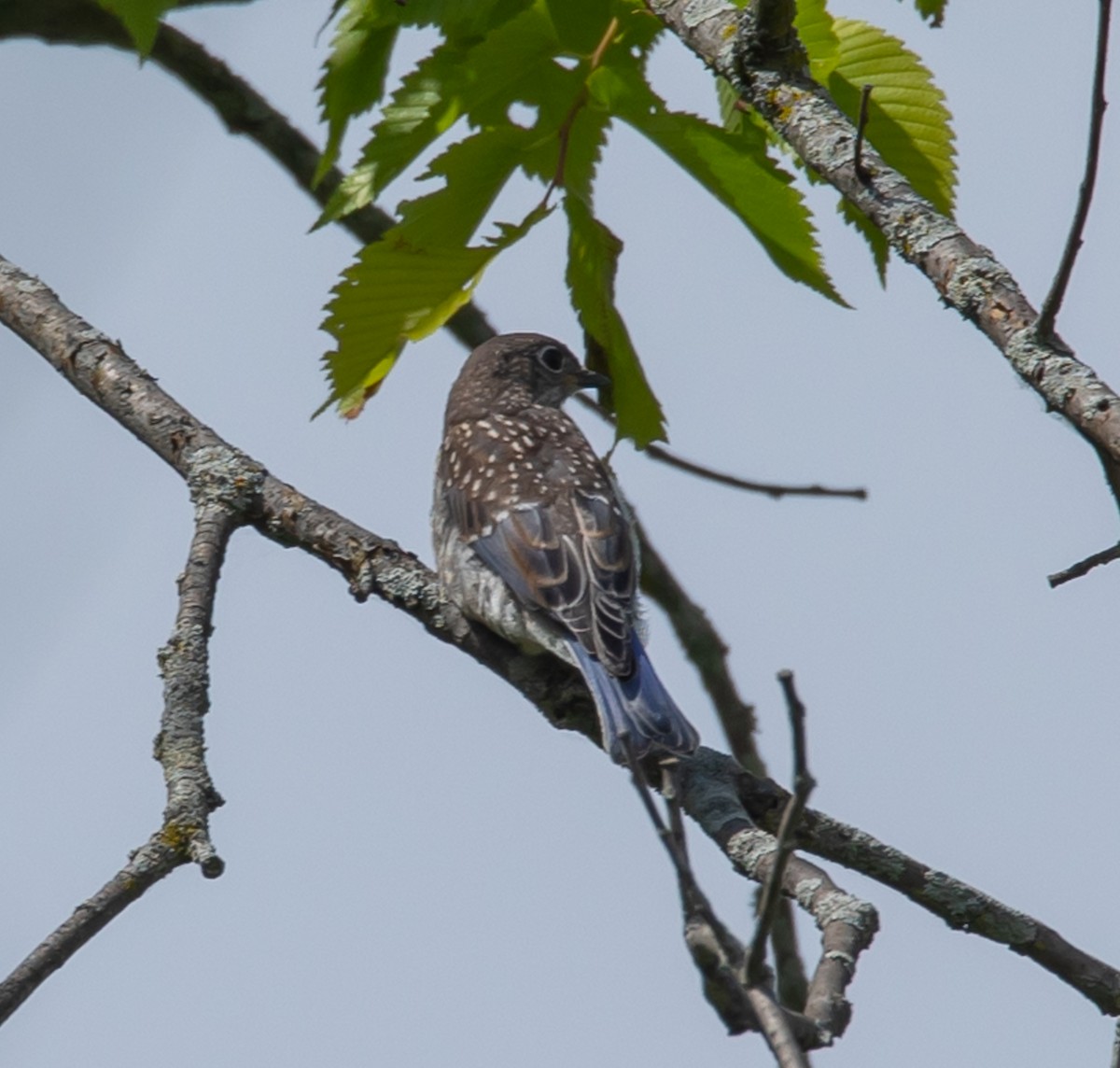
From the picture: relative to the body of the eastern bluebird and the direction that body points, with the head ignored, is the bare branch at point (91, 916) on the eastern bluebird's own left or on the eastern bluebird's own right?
on the eastern bluebird's own left
